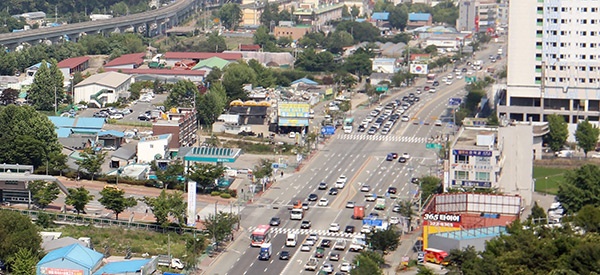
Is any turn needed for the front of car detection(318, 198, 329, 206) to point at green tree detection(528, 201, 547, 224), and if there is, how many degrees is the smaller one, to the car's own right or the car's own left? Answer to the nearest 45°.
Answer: approximately 90° to the car's own left

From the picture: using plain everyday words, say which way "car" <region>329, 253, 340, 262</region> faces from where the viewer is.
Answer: facing away from the viewer and to the right of the viewer

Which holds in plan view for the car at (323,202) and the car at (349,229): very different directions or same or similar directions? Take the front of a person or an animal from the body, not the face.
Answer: very different directions

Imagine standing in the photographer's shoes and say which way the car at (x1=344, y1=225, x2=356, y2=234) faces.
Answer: facing away from the viewer and to the right of the viewer

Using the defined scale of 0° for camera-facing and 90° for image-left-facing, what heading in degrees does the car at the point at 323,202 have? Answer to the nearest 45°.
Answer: approximately 45°

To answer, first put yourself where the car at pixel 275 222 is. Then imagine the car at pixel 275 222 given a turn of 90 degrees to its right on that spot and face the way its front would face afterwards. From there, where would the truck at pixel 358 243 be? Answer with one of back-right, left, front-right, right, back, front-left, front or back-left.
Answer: back

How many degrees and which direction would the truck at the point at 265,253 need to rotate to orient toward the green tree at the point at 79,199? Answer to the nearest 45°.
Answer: approximately 90° to its right

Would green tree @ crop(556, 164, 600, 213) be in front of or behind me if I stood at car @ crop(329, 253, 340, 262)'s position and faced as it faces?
in front

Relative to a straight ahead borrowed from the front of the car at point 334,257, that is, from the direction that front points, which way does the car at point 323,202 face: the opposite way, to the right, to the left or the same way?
the opposite way

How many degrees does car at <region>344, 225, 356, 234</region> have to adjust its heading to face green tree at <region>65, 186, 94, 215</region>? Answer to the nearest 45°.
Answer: approximately 135° to its left

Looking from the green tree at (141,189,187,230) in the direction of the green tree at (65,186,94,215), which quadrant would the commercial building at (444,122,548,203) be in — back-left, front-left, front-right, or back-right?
back-right

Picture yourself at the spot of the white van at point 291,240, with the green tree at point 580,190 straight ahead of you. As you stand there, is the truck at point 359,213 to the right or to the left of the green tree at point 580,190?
left

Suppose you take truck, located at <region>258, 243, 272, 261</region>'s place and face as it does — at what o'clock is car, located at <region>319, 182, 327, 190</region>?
The car is roughly at 5 o'clock from the truck.

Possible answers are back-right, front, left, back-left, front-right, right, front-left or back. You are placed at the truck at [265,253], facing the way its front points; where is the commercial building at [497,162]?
back

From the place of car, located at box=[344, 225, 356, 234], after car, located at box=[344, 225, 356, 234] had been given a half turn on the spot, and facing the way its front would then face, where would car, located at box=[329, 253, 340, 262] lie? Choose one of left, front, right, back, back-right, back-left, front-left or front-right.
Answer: front-left

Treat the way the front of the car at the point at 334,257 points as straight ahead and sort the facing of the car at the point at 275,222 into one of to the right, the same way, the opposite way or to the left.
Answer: the opposite way

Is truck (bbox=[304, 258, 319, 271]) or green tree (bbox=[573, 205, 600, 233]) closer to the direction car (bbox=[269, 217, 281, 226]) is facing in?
the truck

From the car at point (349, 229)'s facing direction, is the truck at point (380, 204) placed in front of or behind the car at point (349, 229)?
in front
